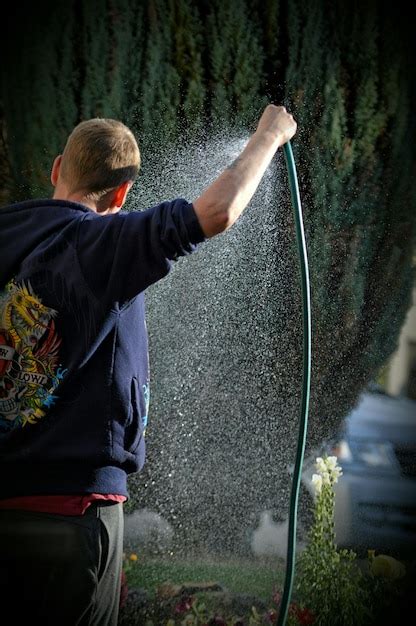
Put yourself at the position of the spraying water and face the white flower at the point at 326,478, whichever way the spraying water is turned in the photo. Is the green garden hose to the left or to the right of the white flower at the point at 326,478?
right

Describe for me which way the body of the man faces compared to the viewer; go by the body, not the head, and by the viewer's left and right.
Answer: facing away from the viewer and to the right of the viewer

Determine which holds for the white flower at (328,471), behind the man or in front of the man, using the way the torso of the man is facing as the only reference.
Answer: in front

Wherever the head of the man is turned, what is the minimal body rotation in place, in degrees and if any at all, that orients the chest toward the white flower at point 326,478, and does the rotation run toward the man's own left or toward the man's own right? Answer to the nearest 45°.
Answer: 0° — they already face it

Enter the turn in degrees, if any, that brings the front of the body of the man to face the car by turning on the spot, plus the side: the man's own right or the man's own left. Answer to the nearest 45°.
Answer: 0° — they already face it
